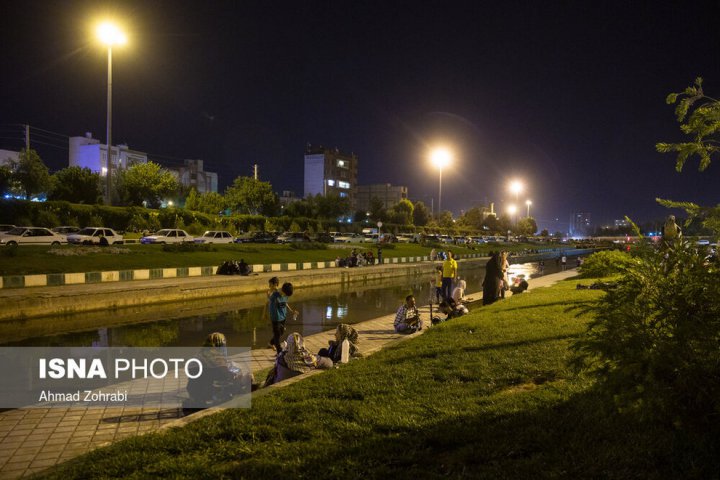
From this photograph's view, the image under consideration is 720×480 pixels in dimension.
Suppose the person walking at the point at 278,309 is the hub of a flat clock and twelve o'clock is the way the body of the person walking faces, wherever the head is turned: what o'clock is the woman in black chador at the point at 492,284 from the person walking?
The woman in black chador is roughly at 11 o'clock from the person walking.

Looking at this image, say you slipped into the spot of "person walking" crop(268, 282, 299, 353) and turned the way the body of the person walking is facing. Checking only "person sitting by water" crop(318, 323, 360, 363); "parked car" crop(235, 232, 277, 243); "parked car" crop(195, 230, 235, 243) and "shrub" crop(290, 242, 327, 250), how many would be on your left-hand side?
3

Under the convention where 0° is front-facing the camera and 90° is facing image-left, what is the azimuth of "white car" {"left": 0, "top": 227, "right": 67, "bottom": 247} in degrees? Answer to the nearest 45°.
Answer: approximately 90°

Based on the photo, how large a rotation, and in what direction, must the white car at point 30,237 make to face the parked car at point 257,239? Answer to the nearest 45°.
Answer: approximately 135° to its right

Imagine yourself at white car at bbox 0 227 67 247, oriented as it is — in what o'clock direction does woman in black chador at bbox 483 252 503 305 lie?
The woman in black chador is roughly at 8 o'clock from the white car.

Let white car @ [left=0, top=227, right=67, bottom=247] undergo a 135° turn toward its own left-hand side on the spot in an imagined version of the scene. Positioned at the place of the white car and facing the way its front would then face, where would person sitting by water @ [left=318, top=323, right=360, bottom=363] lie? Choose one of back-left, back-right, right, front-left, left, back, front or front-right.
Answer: front-right

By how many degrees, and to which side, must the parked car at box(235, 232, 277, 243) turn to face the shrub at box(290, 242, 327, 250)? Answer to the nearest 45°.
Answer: approximately 135° to its left

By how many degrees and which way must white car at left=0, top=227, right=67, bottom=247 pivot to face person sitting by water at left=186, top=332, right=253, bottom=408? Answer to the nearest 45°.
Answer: approximately 90° to its left

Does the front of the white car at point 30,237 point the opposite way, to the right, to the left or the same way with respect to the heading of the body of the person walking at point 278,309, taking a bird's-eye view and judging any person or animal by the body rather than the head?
the opposite way

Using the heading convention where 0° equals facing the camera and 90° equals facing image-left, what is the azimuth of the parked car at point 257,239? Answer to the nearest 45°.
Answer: approximately 90°

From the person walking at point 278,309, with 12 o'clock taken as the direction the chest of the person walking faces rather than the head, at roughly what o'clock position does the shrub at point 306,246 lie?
The shrub is roughly at 9 o'clock from the person walking.

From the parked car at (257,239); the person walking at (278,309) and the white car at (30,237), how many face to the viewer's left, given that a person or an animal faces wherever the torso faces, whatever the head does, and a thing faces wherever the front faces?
2

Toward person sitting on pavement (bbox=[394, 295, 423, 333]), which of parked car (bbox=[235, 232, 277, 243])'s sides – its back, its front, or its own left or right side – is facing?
left
